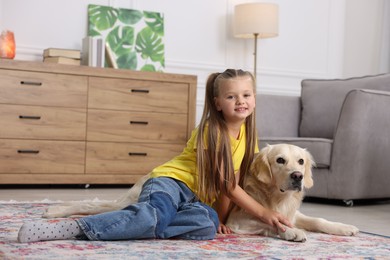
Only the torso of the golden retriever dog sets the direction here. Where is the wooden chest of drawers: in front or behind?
behind

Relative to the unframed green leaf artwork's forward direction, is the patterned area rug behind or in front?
in front

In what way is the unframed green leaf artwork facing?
toward the camera

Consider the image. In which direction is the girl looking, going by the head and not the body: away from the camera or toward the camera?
toward the camera

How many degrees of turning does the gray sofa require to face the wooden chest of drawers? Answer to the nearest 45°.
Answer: approximately 45° to its right

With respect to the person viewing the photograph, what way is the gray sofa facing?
facing the viewer and to the left of the viewer

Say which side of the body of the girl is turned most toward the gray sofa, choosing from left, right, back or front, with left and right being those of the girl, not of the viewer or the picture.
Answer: left

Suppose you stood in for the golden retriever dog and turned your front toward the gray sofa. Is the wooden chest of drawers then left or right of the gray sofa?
left

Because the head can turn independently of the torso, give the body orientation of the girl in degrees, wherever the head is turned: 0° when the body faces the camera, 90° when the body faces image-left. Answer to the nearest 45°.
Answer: approximately 315°

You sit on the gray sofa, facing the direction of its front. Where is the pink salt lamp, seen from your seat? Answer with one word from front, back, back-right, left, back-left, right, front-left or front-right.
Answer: front-right

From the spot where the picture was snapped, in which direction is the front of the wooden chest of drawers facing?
facing the viewer
